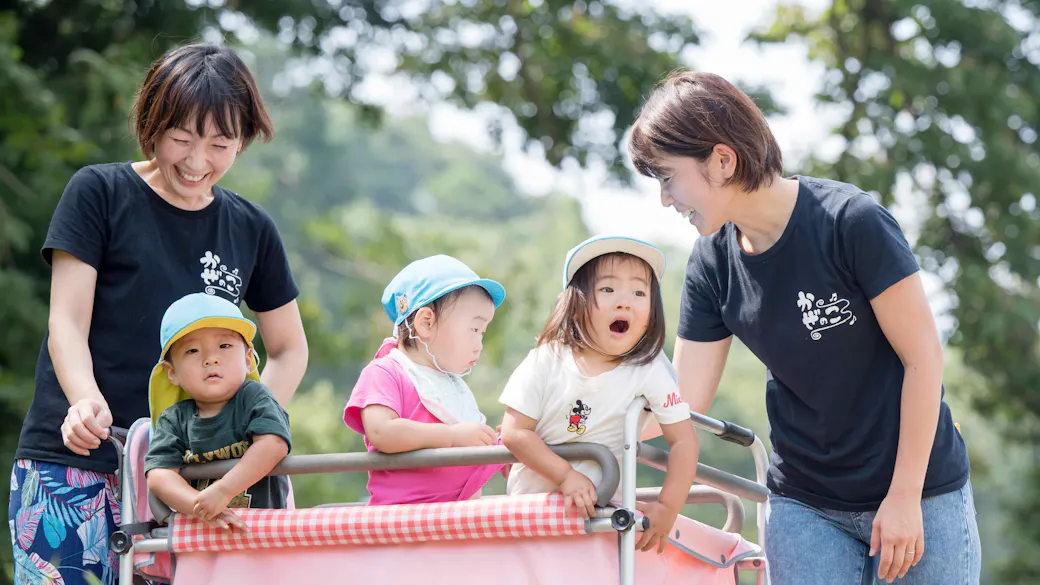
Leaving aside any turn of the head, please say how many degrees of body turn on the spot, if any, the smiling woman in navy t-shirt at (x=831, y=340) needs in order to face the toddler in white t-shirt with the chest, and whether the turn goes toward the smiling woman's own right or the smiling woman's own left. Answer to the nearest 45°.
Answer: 0° — they already face them

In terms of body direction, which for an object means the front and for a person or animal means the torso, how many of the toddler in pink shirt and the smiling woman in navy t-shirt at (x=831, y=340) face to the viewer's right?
1

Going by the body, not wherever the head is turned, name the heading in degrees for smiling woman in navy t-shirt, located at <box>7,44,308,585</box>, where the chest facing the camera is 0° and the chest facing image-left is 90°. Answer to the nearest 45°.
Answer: approximately 315°

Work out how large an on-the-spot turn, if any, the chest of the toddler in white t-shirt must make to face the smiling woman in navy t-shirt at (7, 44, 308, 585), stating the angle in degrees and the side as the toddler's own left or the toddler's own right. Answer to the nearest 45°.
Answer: approximately 90° to the toddler's own right

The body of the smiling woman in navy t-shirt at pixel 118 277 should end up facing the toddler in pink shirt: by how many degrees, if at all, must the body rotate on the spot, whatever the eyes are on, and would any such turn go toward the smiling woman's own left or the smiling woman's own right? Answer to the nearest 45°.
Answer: approximately 45° to the smiling woman's own left

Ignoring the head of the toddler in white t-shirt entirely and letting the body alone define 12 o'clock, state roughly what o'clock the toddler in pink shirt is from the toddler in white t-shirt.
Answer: The toddler in pink shirt is roughly at 4 o'clock from the toddler in white t-shirt.

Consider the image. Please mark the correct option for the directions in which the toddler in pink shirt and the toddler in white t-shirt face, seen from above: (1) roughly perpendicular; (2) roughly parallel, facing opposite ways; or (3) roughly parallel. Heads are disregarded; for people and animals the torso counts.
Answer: roughly perpendicular

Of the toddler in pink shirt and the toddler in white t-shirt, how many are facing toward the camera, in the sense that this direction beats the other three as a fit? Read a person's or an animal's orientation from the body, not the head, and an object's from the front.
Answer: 1

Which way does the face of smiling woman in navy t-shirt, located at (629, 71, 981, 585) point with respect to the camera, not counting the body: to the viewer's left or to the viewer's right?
to the viewer's left

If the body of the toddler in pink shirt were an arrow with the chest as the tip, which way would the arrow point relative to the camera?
to the viewer's right

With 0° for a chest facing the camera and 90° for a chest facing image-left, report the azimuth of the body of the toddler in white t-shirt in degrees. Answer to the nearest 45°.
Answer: approximately 0°

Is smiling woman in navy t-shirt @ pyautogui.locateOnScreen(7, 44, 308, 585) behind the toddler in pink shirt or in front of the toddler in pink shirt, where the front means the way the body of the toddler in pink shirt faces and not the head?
behind
